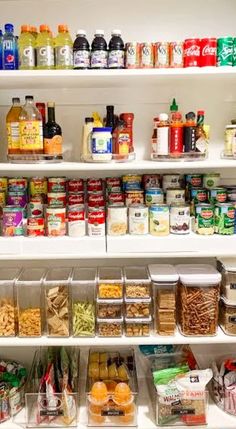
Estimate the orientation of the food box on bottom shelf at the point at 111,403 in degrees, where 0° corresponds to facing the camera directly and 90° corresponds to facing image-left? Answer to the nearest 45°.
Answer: approximately 0°

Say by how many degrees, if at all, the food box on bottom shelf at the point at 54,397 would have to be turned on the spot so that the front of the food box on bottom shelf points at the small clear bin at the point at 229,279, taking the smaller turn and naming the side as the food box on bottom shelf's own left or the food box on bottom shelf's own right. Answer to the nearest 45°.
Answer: approximately 90° to the food box on bottom shelf's own left

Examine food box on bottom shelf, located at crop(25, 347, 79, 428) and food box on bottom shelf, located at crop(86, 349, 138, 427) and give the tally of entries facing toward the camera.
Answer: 2

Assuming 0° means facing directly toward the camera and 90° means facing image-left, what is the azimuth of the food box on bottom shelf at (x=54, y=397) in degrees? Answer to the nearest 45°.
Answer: approximately 0°
